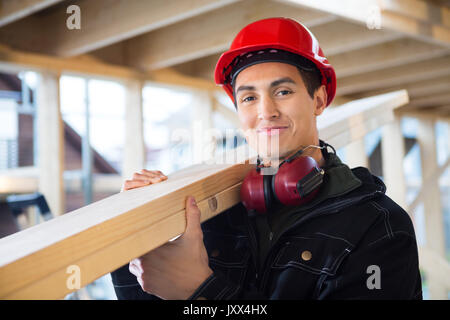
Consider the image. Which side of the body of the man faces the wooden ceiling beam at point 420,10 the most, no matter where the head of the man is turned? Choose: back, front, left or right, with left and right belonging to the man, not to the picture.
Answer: back

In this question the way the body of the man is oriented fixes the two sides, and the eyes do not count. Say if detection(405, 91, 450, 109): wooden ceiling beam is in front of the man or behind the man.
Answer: behind

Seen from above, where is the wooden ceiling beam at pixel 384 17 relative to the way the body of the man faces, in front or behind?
behind

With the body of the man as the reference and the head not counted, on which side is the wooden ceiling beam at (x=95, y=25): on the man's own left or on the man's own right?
on the man's own right

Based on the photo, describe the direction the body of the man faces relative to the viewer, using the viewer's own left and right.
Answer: facing the viewer and to the left of the viewer
